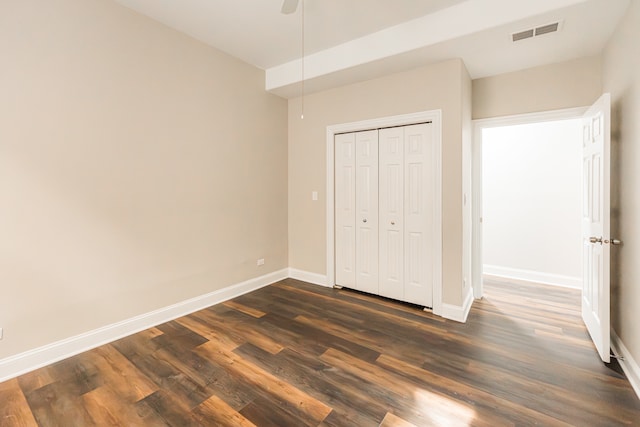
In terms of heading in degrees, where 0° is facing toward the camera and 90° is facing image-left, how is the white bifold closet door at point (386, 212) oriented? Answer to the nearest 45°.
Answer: approximately 45°

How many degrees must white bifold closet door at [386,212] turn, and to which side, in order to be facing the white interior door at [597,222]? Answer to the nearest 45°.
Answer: approximately 90° to its left

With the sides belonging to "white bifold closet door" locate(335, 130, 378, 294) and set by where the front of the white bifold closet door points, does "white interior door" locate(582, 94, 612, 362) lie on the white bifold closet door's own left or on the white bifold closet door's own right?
on the white bifold closet door's own left

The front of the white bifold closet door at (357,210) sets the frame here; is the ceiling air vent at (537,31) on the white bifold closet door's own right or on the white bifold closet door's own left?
on the white bifold closet door's own left

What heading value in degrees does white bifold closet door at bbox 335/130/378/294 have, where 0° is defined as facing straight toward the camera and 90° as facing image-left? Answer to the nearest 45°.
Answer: approximately 45°
